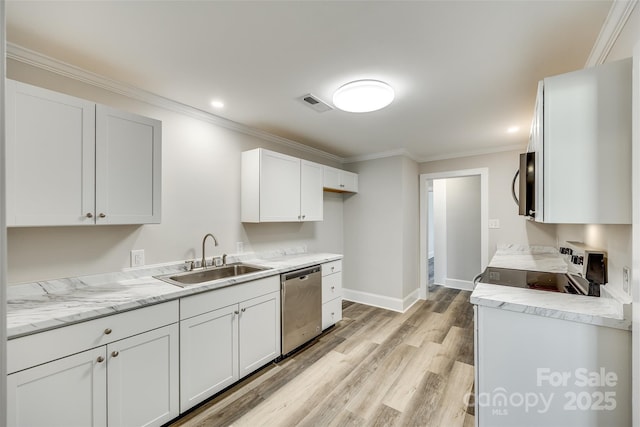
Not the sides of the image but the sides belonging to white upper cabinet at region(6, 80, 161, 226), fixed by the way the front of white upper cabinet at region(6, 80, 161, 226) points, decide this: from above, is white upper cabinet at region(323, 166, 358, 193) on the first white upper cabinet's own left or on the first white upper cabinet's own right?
on the first white upper cabinet's own left

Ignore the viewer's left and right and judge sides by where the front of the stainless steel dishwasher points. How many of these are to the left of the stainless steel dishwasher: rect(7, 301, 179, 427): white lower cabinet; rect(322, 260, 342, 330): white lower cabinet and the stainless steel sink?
1

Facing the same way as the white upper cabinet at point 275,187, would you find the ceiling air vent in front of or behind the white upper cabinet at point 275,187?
in front

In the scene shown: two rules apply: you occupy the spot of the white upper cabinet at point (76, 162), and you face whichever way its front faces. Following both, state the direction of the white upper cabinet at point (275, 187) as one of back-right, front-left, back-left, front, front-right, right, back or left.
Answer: front-left

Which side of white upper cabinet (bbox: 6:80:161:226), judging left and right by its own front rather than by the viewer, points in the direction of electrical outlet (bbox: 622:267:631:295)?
front

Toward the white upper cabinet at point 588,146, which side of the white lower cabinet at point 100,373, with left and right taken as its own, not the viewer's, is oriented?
front

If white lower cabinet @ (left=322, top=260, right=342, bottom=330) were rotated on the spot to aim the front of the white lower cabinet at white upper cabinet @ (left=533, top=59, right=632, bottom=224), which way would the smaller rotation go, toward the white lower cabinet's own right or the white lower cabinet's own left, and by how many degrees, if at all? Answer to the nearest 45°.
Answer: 0° — it already faces it

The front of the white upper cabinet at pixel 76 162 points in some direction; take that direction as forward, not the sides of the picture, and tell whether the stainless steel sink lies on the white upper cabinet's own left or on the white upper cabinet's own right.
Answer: on the white upper cabinet's own left

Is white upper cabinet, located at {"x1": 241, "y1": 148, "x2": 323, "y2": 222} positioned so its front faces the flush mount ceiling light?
yes

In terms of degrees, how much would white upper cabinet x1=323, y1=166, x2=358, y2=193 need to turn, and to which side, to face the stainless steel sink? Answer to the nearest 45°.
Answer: approximately 90° to its right

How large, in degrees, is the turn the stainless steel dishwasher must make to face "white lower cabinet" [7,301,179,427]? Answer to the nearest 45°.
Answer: approximately 90° to its right

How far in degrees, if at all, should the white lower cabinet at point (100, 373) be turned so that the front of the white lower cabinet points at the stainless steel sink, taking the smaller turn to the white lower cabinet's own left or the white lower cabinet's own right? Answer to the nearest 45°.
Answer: approximately 90° to the white lower cabinet's own left
